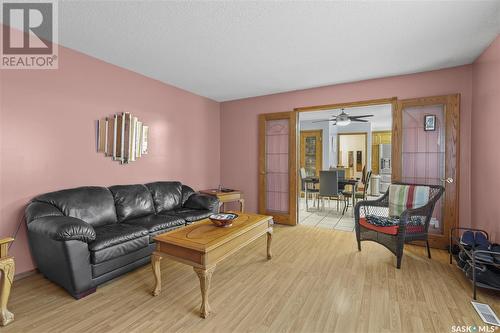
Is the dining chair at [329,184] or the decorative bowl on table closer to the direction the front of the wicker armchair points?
the decorative bowl on table

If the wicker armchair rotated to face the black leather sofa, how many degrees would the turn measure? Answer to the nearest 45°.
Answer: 0° — it already faces it

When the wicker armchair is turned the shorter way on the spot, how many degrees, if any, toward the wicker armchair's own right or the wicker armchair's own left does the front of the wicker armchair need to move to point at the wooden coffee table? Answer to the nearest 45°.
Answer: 0° — it already faces it

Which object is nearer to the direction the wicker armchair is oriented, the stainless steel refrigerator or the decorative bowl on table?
the decorative bowl on table

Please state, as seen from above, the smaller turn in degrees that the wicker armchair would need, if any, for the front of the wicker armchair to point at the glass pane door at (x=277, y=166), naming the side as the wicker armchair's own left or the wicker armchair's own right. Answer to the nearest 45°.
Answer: approximately 90° to the wicker armchair's own right

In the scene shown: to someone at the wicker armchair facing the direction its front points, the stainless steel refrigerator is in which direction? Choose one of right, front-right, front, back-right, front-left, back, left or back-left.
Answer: back-right

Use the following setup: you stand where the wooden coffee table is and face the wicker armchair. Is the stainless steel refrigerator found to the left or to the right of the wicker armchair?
left

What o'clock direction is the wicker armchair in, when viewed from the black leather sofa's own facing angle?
The wicker armchair is roughly at 11 o'clock from the black leather sofa.

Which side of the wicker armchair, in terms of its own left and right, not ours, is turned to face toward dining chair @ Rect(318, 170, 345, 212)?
right

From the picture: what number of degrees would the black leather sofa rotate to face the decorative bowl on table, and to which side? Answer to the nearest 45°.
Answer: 0° — it already faces it

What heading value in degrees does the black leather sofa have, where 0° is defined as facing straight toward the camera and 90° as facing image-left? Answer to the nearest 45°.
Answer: approximately 315°

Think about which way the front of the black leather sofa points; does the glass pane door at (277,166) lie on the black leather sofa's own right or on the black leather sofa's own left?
on the black leather sofa's own left
